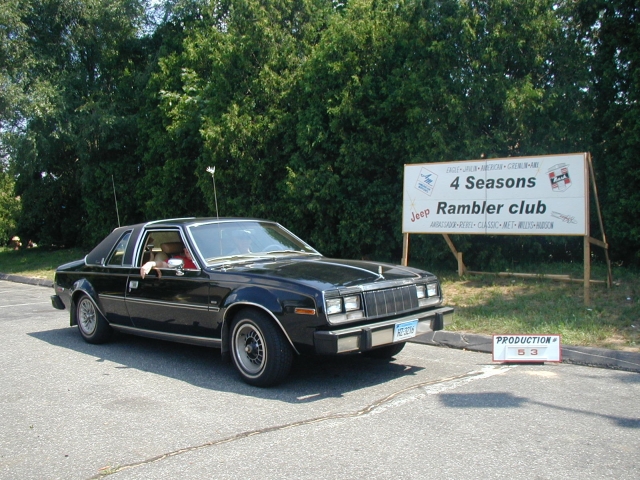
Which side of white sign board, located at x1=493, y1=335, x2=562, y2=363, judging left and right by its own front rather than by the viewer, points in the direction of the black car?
right

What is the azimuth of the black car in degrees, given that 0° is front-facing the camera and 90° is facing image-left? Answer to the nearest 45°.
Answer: approximately 315°

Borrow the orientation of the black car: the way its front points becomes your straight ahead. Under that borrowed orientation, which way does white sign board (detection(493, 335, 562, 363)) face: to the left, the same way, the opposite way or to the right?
to the right

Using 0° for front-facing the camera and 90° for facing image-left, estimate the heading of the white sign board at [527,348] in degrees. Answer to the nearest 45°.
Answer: approximately 0°

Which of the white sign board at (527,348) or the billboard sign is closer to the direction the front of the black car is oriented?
the white sign board

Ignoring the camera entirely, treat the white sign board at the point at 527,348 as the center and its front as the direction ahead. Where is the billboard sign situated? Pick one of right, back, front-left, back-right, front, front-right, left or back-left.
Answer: back

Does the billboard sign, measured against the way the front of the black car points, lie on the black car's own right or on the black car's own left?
on the black car's own left

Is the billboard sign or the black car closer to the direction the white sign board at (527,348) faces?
the black car

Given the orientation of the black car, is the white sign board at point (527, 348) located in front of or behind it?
in front
